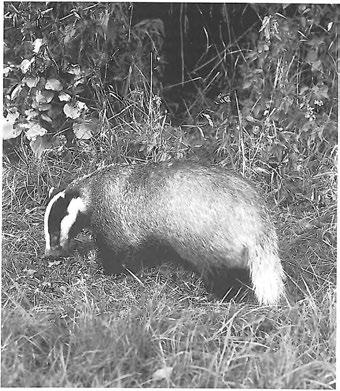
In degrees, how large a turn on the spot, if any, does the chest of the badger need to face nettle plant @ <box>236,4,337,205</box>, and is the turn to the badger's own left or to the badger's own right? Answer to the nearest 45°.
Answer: approximately 135° to the badger's own right

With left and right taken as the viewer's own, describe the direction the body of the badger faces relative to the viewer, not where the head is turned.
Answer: facing to the left of the viewer

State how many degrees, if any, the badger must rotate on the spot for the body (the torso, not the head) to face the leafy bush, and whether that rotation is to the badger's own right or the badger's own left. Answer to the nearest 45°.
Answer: approximately 45° to the badger's own right

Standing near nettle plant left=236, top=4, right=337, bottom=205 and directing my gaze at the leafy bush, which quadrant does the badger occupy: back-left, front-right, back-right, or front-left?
front-left

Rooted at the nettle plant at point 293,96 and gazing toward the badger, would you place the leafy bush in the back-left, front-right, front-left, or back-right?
front-right

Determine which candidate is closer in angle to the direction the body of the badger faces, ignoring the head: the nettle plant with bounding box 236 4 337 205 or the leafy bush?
the leafy bush
